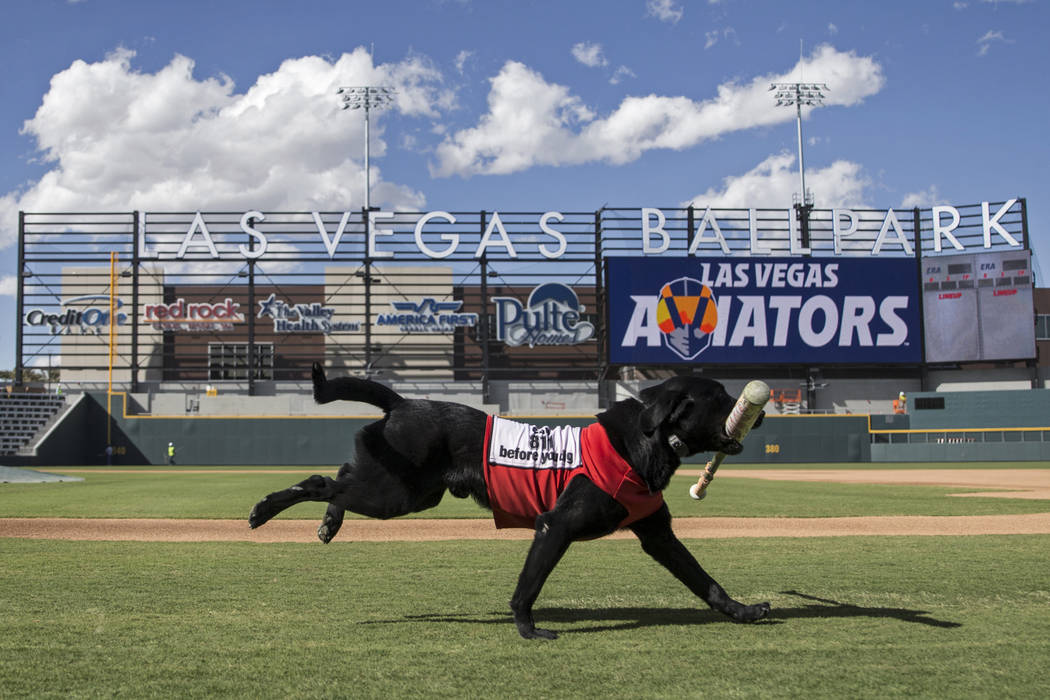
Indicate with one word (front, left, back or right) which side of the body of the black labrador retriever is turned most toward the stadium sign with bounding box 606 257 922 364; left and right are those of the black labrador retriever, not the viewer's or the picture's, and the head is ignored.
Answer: left

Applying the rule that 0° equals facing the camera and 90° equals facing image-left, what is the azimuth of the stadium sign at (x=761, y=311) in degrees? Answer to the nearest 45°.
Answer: approximately 0°

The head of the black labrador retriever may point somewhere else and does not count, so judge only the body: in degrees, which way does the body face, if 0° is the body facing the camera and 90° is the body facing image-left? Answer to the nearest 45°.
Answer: approximately 270°

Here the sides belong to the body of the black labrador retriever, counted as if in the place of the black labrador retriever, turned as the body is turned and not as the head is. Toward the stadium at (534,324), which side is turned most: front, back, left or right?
left

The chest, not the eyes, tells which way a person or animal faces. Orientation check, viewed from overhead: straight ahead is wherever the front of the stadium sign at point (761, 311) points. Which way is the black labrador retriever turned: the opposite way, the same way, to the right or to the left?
to the left

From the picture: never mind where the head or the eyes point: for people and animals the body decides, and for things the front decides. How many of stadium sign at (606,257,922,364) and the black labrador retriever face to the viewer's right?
1

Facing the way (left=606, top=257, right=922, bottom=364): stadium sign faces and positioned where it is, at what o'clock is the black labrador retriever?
The black labrador retriever is roughly at 12 o'clock from the stadium sign.
